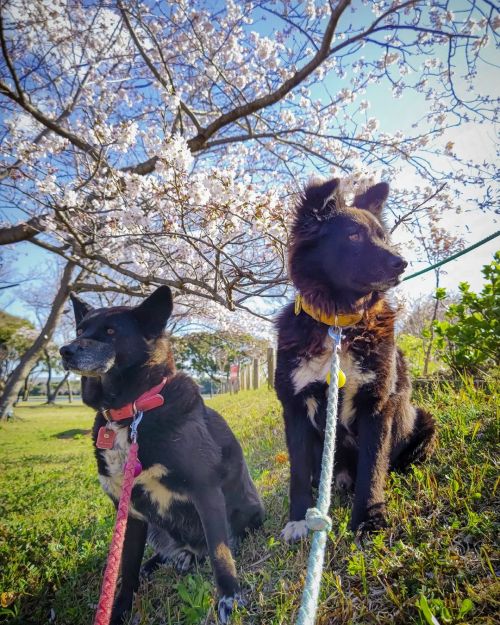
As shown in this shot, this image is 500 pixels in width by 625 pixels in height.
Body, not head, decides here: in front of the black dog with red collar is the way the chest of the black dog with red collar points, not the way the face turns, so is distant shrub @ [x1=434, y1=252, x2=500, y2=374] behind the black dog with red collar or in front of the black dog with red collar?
behind

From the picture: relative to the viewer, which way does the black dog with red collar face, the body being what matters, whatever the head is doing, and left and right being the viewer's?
facing the viewer and to the left of the viewer

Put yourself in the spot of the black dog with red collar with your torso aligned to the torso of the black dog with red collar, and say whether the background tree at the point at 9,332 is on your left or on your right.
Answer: on your right

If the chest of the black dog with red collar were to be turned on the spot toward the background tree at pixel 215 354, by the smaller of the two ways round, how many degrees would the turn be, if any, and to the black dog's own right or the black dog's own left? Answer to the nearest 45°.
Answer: approximately 135° to the black dog's own right
